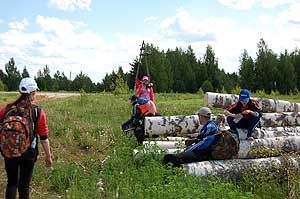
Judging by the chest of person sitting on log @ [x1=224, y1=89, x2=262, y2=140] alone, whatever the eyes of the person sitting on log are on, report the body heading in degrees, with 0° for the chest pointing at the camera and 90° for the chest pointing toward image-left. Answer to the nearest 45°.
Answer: approximately 0°

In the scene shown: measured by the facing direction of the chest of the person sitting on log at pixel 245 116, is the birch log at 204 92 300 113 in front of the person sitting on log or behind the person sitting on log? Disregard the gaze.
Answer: behind

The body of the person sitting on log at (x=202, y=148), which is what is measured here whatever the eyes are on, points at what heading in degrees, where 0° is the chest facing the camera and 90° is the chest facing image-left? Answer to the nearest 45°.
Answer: approximately 90°

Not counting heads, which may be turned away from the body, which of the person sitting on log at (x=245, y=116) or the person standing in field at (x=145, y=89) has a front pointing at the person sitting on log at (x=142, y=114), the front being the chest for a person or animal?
the person standing in field

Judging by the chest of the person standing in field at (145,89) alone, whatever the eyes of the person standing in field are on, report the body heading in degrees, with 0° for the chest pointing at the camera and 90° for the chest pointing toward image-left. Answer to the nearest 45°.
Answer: approximately 0°

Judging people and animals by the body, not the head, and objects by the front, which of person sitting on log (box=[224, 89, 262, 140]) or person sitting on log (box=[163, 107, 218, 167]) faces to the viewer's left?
person sitting on log (box=[163, 107, 218, 167])

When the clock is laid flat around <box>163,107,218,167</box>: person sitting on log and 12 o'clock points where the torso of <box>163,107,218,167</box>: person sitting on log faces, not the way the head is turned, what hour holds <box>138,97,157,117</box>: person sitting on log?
<box>138,97,157,117</box>: person sitting on log is roughly at 2 o'clock from <box>163,107,218,167</box>: person sitting on log.
